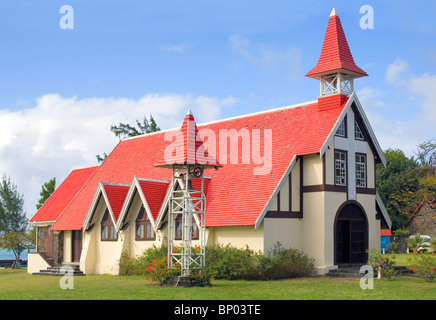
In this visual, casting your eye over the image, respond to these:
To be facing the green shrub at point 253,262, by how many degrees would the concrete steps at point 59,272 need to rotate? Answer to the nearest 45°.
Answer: approximately 90° to its left

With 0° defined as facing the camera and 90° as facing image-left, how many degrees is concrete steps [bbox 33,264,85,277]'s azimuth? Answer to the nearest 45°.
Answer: approximately 45°

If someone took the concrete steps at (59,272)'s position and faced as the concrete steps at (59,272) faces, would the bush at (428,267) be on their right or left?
on their left

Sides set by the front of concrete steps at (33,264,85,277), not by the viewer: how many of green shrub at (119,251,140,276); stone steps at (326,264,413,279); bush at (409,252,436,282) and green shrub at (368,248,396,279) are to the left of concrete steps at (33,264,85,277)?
4

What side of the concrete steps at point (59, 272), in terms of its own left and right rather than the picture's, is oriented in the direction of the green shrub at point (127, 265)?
left

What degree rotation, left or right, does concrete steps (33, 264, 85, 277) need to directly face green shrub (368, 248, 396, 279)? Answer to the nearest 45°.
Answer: approximately 90° to its left

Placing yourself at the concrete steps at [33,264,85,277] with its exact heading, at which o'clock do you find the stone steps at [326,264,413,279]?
the stone steps at [326,264,413,279] is roughly at 9 o'clock from the concrete steps at [33,264,85,277].

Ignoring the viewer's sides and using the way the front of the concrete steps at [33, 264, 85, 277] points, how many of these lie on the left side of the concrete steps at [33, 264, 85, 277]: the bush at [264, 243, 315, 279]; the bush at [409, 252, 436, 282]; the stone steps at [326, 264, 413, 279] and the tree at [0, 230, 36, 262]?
3

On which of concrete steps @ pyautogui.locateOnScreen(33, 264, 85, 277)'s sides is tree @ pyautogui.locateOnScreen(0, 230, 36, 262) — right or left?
on its right

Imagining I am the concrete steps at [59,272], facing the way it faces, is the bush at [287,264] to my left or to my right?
on my left
